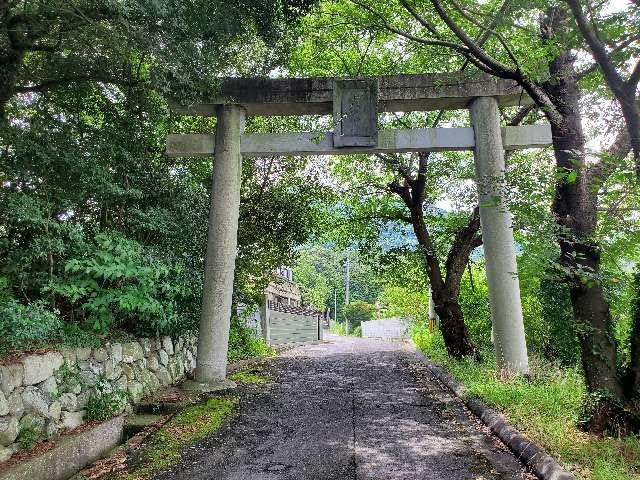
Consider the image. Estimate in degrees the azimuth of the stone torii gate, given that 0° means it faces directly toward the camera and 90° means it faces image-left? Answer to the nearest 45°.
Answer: approximately 0°

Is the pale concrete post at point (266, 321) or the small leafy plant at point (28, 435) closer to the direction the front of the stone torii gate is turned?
the small leafy plant

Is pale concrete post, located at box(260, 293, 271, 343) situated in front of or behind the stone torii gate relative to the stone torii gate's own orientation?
behind

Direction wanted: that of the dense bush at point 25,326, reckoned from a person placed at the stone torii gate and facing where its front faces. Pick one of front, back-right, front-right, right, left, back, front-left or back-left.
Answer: front-right

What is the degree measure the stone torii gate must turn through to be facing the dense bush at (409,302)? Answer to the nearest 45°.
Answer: approximately 180°

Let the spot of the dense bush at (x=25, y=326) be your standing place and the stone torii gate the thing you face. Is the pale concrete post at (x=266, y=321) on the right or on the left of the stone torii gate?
left

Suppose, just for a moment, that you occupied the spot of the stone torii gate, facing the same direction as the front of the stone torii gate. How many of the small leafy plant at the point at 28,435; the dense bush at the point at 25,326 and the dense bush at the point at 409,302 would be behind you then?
1

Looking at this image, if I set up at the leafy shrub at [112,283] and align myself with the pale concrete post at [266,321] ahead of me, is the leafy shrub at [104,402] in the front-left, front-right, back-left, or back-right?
back-right

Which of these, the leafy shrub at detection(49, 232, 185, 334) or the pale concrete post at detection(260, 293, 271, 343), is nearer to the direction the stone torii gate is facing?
the leafy shrub

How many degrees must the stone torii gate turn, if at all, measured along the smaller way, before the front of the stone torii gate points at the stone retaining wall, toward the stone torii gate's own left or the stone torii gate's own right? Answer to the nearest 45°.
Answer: approximately 45° to the stone torii gate's own right
